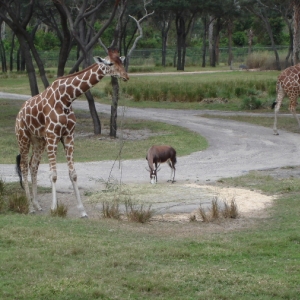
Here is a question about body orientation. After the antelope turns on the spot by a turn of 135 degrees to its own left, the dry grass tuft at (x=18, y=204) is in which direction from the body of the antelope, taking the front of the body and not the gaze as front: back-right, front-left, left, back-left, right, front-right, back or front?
back-right

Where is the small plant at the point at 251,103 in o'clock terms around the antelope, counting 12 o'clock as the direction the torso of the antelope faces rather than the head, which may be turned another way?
The small plant is roughly at 5 o'clock from the antelope.

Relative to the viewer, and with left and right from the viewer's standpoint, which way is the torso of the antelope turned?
facing the viewer and to the left of the viewer

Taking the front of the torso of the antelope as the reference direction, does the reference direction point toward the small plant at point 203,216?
no

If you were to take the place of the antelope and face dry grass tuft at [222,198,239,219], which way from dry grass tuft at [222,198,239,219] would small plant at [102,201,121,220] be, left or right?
right

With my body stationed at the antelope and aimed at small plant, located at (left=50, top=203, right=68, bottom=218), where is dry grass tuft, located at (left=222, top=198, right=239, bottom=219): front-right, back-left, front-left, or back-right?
front-left

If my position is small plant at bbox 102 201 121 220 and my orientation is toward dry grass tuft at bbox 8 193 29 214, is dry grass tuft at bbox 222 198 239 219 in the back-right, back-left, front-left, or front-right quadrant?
back-right

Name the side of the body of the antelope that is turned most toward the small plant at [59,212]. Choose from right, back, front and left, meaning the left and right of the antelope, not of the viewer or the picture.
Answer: front

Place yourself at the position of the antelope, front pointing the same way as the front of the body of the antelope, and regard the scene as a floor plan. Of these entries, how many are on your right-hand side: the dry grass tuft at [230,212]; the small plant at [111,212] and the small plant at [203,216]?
0

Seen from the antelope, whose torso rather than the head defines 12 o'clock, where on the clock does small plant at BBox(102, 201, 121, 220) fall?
The small plant is roughly at 11 o'clock from the antelope.

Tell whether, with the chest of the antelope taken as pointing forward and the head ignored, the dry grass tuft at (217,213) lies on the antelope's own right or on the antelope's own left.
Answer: on the antelope's own left
